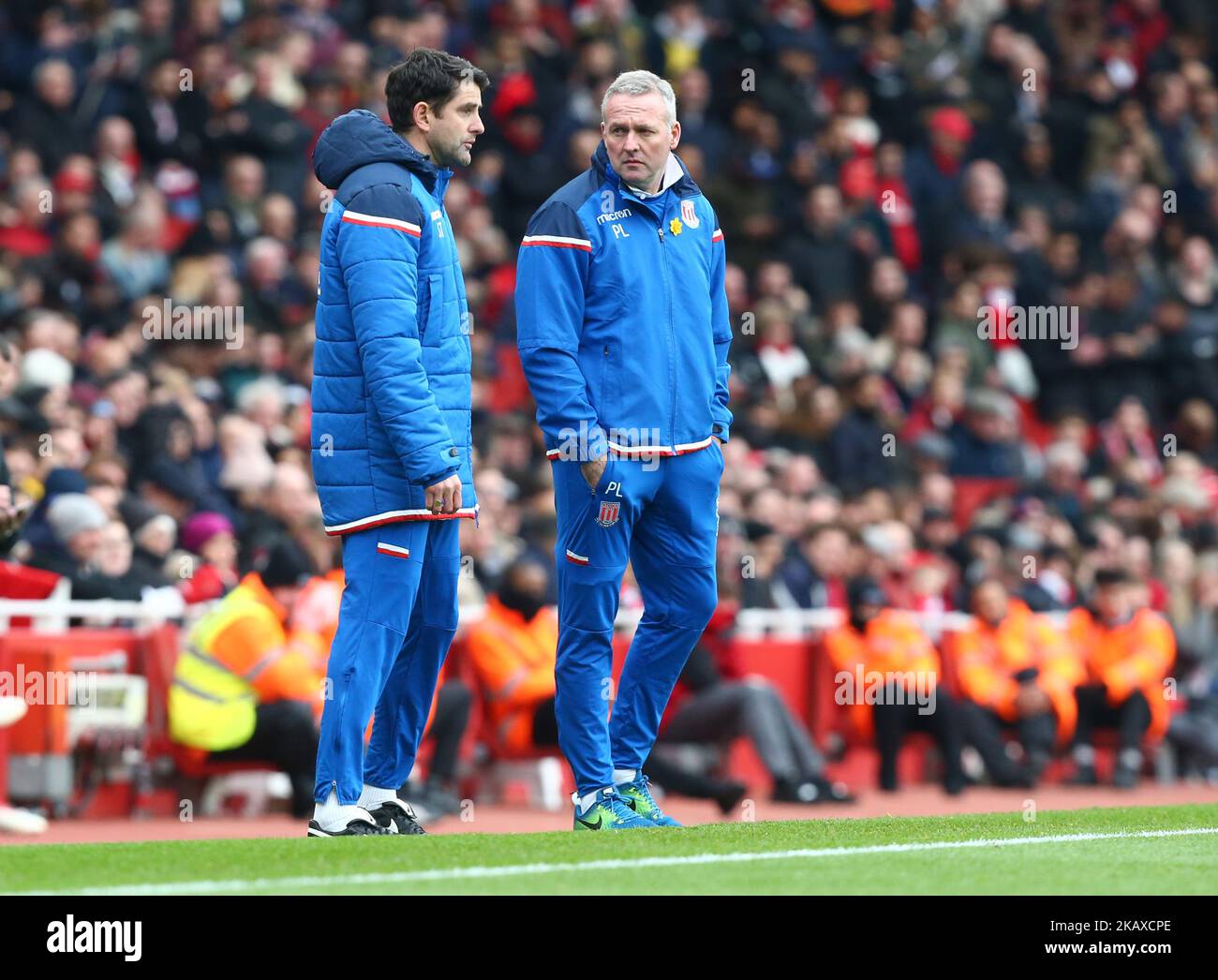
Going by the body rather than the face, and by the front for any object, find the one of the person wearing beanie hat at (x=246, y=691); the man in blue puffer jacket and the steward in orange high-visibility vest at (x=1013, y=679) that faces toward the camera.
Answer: the steward in orange high-visibility vest

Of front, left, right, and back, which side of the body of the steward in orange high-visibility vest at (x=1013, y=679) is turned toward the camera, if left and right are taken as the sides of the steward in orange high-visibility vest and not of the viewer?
front

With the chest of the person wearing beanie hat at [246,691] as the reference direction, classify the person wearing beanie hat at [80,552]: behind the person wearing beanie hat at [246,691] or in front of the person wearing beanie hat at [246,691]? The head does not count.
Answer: behind

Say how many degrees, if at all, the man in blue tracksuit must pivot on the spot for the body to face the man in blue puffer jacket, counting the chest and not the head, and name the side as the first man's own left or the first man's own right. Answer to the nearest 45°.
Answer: approximately 90° to the first man's own right

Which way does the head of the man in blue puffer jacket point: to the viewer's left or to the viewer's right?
to the viewer's right

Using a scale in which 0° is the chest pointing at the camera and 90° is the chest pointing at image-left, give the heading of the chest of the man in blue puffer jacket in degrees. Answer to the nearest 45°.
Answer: approximately 270°

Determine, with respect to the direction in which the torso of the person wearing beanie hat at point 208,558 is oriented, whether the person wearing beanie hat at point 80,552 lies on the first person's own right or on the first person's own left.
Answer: on the first person's own right

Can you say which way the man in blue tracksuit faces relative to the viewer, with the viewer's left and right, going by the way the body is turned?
facing the viewer and to the right of the viewer

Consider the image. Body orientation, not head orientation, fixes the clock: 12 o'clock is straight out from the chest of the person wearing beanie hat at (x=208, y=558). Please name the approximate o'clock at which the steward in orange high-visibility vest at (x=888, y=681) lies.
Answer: The steward in orange high-visibility vest is roughly at 10 o'clock from the person wearing beanie hat.

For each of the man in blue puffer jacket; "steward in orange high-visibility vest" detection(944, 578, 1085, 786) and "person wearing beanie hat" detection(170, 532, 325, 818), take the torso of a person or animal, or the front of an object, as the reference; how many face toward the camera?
1

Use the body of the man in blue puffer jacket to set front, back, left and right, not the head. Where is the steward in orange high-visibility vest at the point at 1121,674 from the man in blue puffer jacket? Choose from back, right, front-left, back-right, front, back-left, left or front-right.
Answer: front-left
